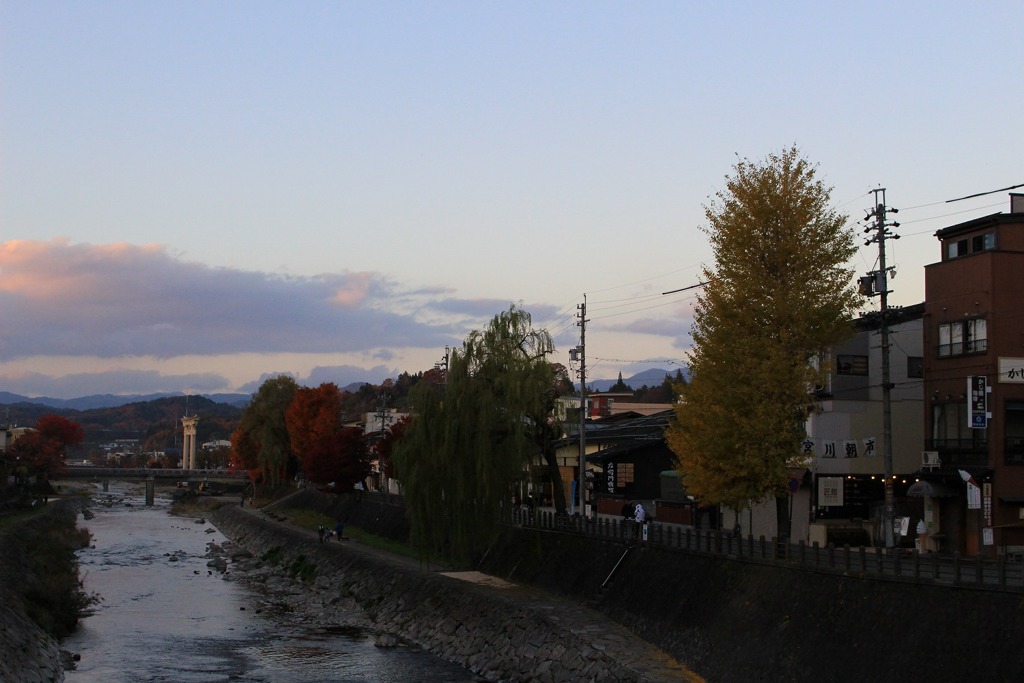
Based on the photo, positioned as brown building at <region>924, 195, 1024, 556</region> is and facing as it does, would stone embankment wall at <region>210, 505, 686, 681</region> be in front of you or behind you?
in front

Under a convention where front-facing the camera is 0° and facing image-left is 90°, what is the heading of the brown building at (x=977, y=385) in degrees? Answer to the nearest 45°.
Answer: approximately 45°

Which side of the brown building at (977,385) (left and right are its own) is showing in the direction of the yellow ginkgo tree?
right

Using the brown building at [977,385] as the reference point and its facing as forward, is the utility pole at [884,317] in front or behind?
in front

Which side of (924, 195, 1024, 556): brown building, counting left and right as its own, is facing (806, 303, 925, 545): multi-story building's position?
right

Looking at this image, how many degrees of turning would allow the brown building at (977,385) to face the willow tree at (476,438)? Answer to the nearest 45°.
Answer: approximately 45° to its right
